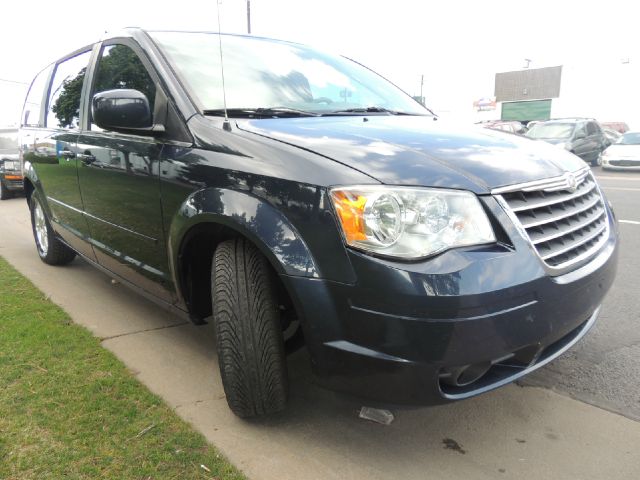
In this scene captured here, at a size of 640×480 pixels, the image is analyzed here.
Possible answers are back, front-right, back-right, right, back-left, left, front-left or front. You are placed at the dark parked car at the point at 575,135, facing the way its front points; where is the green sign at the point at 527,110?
back-right

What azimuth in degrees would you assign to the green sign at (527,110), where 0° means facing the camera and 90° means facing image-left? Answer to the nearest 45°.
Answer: approximately 0°

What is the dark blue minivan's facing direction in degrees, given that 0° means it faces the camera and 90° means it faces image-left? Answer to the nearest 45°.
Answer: approximately 315°

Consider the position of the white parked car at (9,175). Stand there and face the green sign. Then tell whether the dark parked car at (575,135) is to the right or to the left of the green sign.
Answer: right

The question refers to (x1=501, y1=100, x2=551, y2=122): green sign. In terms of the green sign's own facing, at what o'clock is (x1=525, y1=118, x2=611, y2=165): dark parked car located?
The dark parked car is roughly at 12 o'clock from the green sign.

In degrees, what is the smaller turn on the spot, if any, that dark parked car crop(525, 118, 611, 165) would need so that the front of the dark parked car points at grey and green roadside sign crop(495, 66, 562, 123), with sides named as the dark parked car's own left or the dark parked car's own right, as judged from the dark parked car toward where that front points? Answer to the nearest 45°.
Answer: approximately 135° to the dark parked car's own right

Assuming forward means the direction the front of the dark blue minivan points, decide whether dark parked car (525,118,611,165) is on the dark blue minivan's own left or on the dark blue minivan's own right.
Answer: on the dark blue minivan's own left

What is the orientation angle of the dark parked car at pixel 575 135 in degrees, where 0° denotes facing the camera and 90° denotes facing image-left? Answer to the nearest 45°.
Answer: approximately 45°

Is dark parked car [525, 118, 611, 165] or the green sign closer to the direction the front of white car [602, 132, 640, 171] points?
the dark parked car

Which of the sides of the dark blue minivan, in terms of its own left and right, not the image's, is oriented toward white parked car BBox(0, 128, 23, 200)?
back

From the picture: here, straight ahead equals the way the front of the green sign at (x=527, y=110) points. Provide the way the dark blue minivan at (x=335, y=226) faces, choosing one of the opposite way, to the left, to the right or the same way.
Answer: to the left

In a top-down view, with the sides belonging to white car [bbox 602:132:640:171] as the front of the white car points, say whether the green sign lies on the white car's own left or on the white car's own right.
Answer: on the white car's own right

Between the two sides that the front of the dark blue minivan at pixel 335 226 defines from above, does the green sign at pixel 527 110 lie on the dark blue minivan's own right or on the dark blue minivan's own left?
on the dark blue minivan's own left
